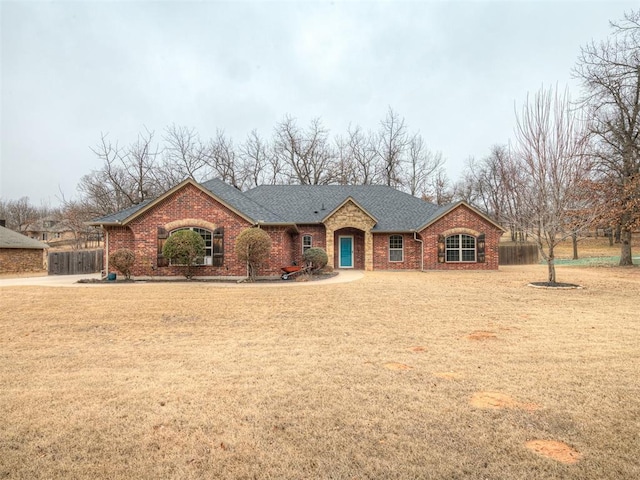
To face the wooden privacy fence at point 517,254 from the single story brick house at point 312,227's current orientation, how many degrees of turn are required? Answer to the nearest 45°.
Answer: approximately 135° to its left

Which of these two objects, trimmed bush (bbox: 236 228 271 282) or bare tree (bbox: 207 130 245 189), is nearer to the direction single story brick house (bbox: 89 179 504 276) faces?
the trimmed bush

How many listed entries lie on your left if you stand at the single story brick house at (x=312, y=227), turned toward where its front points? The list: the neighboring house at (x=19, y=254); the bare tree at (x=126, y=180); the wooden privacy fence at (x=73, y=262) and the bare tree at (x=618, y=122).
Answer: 1

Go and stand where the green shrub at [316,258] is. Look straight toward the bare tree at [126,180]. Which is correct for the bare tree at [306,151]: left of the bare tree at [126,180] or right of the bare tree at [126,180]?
right

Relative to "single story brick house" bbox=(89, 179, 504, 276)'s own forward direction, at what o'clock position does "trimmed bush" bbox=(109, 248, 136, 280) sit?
The trimmed bush is roughly at 2 o'clock from the single story brick house.

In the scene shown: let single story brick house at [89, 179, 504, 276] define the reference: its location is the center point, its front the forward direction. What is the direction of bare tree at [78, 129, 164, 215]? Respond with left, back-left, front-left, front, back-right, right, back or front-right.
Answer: back-right

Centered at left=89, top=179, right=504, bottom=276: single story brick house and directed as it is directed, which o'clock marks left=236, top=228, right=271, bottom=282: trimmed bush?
The trimmed bush is roughly at 1 o'clock from the single story brick house.

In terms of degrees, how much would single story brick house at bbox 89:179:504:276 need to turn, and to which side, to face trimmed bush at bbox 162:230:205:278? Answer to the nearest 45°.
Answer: approximately 45° to its right

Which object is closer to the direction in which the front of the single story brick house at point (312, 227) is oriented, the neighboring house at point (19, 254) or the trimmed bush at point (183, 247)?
the trimmed bush

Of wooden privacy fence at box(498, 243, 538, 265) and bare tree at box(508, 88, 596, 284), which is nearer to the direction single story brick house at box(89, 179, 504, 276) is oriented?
the bare tree

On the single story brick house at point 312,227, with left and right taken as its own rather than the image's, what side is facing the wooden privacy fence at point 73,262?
right

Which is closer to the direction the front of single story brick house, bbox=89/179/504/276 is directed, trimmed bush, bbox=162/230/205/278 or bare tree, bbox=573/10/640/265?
the trimmed bush

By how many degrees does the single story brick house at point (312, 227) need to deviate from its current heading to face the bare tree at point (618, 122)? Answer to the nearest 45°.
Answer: approximately 90° to its left

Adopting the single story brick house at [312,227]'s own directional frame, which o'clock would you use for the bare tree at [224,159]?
The bare tree is roughly at 5 o'clock from the single story brick house.

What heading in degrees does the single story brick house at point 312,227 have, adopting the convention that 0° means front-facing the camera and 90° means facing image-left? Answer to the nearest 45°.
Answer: approximately 0°

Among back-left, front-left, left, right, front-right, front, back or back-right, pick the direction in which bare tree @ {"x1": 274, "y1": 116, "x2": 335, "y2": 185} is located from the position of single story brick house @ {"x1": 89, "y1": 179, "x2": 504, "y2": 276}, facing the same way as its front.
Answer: back
